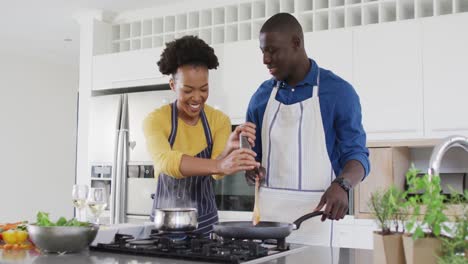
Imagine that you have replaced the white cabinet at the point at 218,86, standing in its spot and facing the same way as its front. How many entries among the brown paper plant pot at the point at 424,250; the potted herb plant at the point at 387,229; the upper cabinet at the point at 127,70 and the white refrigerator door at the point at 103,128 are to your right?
2

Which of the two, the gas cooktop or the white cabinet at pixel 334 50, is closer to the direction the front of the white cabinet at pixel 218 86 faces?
the gas cooktop

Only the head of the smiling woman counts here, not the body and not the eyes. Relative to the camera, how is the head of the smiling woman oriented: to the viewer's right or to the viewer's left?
to the viewer's right

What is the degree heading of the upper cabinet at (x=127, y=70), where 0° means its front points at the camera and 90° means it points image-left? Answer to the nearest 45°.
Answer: approximately 45°

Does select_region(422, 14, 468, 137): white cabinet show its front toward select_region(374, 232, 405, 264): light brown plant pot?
yes

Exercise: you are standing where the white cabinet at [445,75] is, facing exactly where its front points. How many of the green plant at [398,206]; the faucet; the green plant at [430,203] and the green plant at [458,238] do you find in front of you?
4

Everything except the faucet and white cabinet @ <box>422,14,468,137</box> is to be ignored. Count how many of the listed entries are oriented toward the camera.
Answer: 1

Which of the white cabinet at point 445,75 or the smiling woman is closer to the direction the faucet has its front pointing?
the smiling woman

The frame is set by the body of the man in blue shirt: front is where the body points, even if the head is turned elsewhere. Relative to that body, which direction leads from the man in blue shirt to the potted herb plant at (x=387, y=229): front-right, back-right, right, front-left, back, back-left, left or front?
front-left

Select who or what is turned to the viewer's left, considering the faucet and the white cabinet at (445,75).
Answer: the faucet

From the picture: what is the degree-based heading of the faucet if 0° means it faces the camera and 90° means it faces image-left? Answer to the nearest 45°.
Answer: approximately 90°
